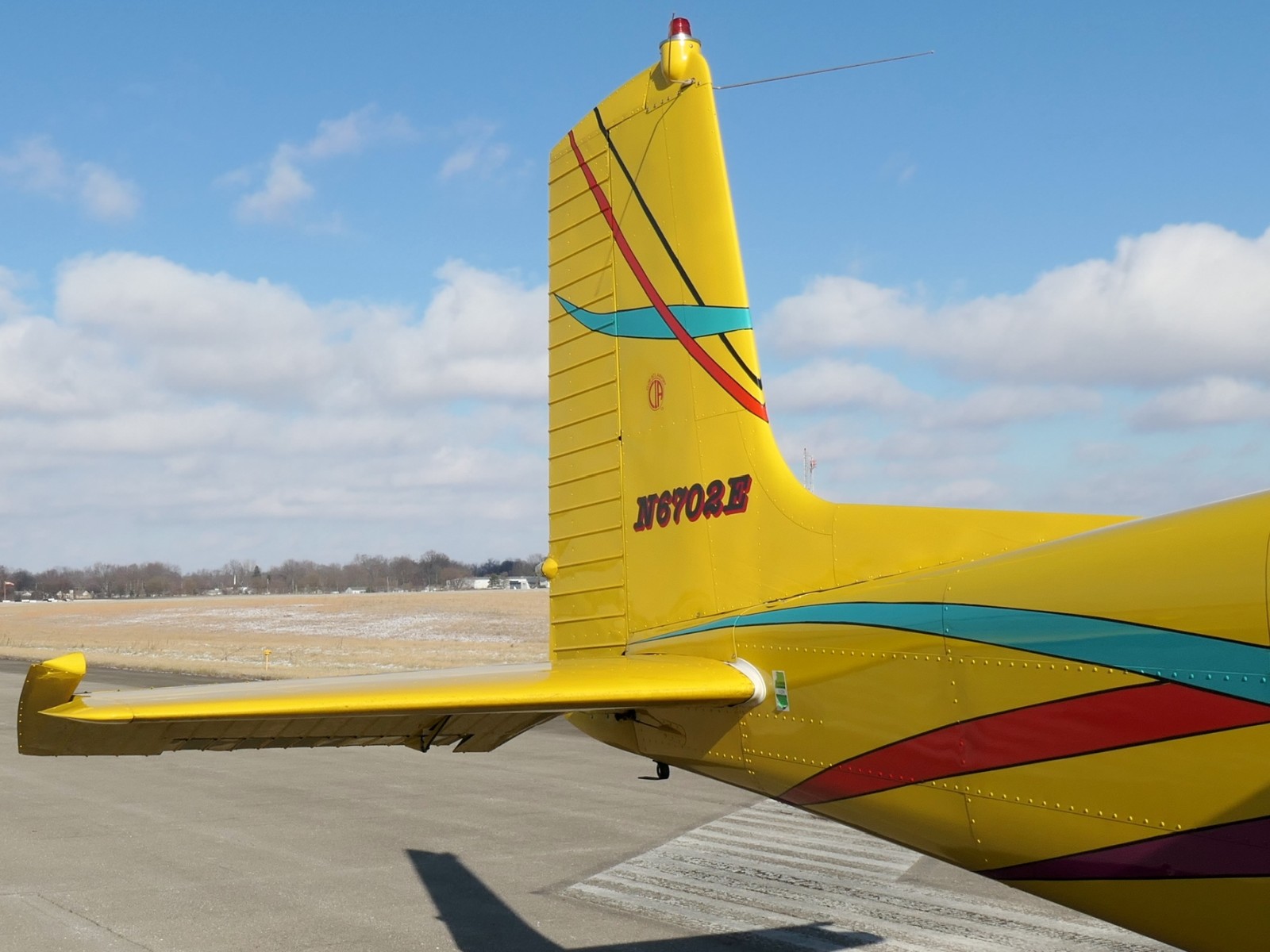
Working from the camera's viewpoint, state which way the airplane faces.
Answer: facing the viewer and to the right of the viewer
